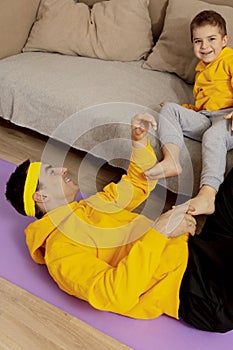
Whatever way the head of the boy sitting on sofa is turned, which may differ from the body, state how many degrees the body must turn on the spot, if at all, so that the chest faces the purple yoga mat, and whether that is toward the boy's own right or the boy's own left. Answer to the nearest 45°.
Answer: approximately 45° to the boy's own left

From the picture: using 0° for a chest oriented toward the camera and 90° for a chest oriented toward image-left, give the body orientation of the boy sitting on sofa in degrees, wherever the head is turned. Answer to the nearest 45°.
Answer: approximately 45°
